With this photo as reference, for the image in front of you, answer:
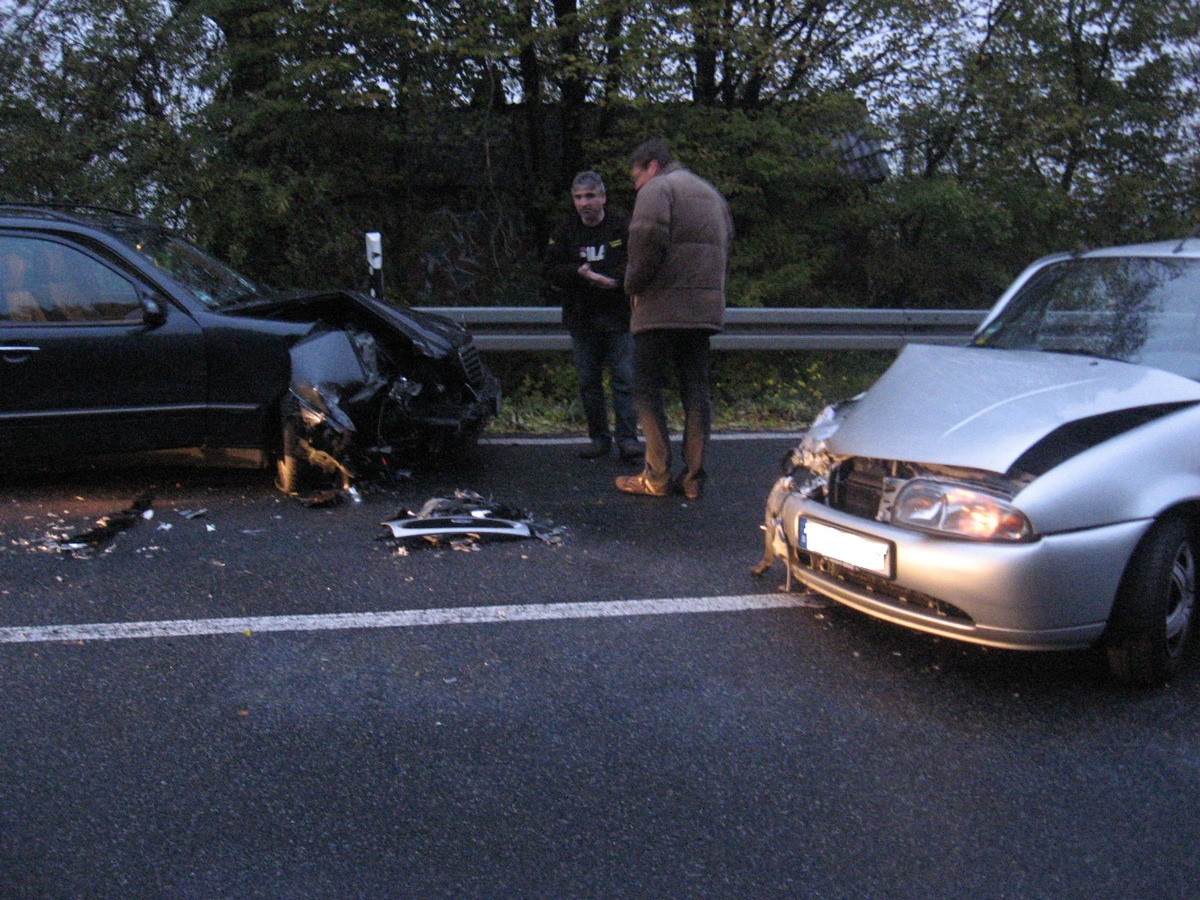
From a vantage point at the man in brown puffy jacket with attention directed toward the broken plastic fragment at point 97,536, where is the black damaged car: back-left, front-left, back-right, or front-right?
front-right

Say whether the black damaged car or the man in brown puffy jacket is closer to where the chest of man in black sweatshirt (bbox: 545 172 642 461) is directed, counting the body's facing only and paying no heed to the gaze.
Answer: the man in brown puffy jacket

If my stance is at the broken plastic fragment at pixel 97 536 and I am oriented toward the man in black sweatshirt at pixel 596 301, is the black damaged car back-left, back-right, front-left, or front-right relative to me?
front-left

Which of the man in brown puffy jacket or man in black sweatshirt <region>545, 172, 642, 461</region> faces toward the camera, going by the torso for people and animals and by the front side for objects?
the man in black sweatshirt

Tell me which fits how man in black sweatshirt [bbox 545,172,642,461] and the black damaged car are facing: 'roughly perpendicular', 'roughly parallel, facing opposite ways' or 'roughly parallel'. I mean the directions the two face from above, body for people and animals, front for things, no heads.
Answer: roughly perpendicular

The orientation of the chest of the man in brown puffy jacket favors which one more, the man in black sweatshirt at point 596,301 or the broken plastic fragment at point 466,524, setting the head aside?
the man in black sweatshirt

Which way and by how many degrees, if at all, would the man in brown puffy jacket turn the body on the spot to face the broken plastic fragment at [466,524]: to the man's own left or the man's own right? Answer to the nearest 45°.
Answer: approximately 90° to the man's own left

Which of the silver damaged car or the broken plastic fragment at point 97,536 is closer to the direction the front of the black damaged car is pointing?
the silver damaged car

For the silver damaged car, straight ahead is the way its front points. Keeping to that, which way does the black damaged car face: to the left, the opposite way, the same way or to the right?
the opposite way

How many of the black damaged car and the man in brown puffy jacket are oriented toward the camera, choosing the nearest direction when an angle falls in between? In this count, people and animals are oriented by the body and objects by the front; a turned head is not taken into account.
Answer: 0

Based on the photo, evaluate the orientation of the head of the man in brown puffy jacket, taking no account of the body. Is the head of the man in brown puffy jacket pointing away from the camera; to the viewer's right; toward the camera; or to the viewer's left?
to the viewer's left

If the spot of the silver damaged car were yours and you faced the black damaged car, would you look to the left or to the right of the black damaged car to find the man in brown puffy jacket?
right

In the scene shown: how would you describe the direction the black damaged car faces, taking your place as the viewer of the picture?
facing to the right of the viewer

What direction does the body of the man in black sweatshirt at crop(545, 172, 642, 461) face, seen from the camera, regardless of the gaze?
toward the camera

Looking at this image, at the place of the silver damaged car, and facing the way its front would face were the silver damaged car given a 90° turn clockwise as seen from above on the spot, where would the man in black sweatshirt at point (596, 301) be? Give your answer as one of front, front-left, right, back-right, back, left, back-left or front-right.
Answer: front
